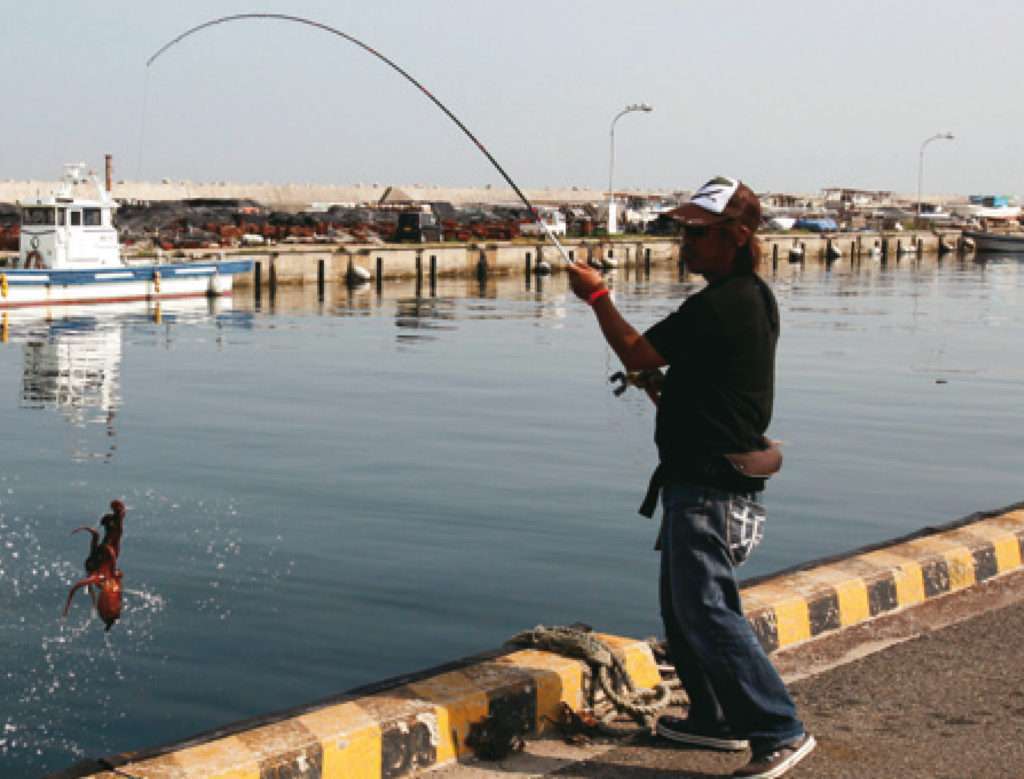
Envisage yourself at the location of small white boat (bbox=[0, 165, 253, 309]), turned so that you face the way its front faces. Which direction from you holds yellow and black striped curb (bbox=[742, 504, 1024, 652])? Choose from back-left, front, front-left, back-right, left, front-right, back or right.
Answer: right

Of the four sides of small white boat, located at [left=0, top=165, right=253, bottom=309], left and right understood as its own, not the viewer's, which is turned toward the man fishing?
right

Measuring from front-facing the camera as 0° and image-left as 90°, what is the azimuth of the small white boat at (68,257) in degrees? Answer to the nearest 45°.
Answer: approximately 270°

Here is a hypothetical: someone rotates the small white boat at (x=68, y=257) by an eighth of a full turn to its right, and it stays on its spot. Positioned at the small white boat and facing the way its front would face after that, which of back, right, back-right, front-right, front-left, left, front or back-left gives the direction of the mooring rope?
front-right

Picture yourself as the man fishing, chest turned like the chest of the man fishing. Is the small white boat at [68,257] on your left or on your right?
on your right

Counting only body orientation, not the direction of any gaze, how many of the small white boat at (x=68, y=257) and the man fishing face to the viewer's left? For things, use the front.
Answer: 1

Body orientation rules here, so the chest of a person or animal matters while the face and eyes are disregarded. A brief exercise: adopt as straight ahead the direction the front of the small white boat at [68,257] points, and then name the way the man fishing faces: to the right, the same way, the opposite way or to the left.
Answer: the opposite way

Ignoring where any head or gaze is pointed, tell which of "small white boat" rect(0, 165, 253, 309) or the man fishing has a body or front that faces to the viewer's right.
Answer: the small white boat

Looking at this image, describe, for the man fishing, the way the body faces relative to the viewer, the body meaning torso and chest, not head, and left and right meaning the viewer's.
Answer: facing to the left of the viewer

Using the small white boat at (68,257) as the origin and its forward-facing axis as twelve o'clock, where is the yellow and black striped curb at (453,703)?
The yellow and black striped curb is roughly at 3 o'clock from the small white boat.

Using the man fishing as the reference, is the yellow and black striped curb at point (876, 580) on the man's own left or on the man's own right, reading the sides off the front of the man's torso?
on the man's own right
